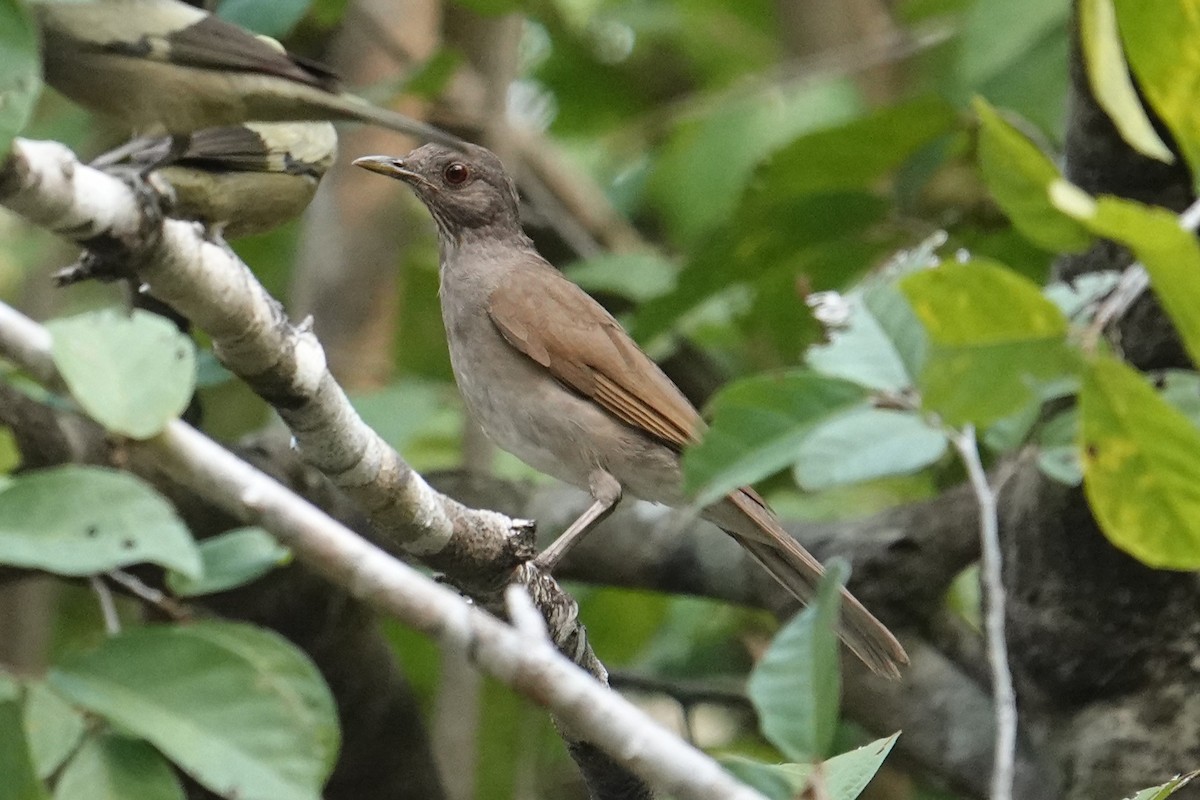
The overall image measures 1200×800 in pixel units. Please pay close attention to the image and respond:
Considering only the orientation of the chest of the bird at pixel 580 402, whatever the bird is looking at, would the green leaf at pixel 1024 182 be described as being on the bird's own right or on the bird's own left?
on the bird's own left

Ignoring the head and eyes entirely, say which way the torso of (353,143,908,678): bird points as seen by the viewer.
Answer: to the viewer's left

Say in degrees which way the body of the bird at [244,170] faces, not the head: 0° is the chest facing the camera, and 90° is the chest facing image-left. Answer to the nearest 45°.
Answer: approximately 270°

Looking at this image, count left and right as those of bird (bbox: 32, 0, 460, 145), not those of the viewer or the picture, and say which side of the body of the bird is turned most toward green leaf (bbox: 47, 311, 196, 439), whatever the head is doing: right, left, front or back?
left

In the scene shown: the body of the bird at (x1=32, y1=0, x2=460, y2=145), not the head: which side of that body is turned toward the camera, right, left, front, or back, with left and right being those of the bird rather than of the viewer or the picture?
left

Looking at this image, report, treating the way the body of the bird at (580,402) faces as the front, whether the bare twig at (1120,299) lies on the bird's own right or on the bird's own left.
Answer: on the bird's own left

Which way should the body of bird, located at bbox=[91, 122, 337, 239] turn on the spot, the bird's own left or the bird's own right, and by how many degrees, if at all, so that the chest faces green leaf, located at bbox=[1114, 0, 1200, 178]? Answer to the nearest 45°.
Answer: approximately 45° to the bird's own right

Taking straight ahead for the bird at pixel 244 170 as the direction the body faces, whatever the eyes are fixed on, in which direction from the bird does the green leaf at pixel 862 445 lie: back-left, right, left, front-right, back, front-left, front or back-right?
front-right

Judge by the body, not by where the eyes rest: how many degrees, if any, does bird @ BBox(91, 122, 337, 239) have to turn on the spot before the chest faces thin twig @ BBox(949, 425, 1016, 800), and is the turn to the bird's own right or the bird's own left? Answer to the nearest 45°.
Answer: approximately 45° to the bird's own right
